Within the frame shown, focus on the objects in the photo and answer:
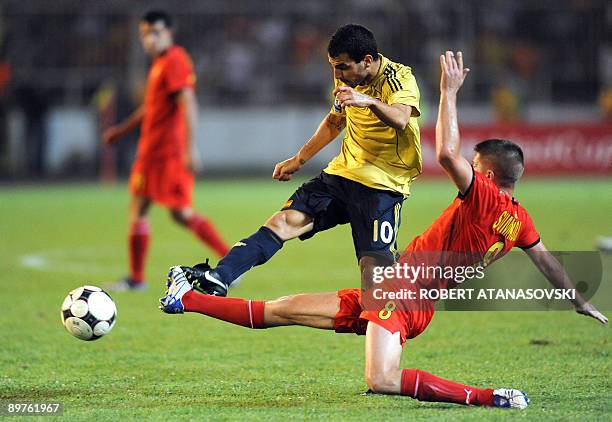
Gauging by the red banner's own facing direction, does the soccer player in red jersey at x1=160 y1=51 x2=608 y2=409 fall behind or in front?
in front

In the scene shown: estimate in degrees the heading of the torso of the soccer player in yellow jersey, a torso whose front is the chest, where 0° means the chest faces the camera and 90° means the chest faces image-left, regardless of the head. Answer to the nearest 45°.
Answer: approximately 45°

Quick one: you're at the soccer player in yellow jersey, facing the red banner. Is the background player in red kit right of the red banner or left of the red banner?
left

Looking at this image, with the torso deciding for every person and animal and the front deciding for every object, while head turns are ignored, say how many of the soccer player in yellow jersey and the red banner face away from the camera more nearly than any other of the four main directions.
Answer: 0

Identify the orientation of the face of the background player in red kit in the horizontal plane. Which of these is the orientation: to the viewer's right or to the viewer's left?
to the viewer's left

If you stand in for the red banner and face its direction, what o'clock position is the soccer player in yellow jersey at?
The soccer player in yellow jersey is roughly at 12 o'clock from the red banner.

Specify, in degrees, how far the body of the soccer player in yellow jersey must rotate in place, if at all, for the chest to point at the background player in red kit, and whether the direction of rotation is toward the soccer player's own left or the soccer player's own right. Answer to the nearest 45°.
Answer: approximately 90° to the soccer player's own right

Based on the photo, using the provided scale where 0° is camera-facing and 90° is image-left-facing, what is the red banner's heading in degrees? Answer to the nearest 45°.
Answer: approximately 0°

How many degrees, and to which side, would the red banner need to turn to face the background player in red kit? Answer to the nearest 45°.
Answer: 0° — it already faces them

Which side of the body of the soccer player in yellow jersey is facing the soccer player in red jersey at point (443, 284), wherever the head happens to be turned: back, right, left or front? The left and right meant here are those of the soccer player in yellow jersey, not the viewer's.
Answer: left

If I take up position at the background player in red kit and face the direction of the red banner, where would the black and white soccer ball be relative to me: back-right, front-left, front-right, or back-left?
back-right

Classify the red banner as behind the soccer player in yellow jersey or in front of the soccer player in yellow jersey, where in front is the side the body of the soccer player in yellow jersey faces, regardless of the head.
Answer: behind
